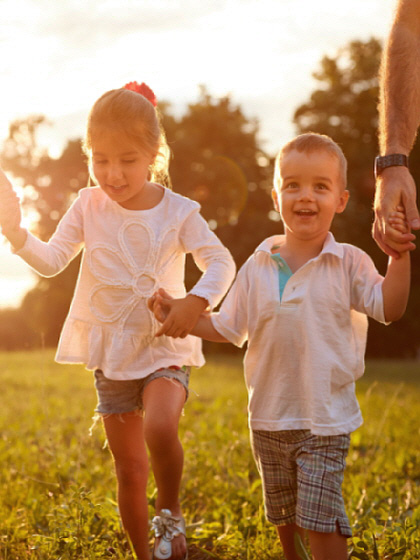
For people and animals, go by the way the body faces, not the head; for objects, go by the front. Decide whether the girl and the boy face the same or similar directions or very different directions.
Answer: same or similar directions

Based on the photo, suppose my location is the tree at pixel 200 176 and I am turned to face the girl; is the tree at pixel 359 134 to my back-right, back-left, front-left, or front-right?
front-left

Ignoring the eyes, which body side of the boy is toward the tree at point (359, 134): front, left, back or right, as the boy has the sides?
back

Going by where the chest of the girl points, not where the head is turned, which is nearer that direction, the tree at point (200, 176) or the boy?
the boy

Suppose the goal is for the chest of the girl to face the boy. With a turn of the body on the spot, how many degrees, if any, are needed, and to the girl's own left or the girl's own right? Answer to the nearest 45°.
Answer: approximately 45° to the girl's own left

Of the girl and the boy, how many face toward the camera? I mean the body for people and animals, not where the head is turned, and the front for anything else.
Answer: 2

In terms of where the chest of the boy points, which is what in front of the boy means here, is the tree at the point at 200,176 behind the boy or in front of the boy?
behind

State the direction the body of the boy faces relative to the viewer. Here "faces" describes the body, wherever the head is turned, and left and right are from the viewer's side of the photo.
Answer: facing the viewer

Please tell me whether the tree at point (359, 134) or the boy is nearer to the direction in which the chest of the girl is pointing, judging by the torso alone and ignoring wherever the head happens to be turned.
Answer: the boy

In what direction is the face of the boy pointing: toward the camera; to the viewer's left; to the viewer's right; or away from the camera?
toward the camera

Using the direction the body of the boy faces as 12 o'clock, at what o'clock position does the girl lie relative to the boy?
The girl is roughly at 4 o'clock from the boy.

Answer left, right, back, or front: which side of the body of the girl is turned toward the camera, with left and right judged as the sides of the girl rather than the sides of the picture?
front

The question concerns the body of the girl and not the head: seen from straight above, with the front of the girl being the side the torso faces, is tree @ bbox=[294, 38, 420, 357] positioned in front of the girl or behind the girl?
behind
